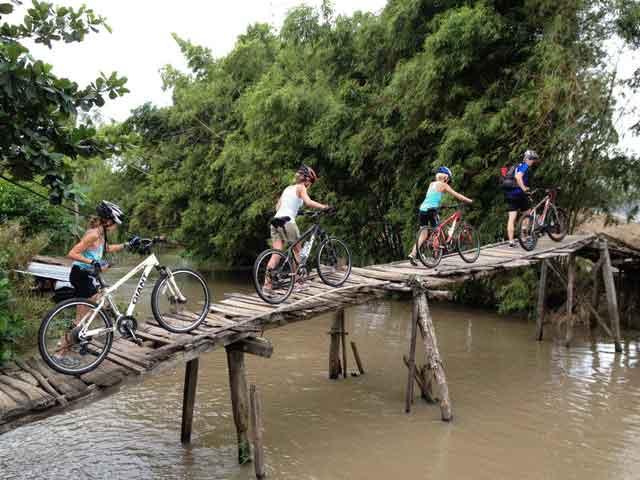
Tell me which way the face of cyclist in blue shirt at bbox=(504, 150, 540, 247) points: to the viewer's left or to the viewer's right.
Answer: to the viewer's right

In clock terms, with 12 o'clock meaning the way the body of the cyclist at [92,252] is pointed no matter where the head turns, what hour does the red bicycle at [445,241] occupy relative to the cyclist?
The red bicycle is roughly at 11 o'clock from the cyclist.

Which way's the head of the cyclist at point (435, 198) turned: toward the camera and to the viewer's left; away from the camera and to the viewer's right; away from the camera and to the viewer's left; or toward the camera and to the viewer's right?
away from the camera and to the viewer's right

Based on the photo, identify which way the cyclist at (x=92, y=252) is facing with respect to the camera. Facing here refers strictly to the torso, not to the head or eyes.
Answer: to the viewer's right

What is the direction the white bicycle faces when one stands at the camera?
facing to the right of the viewer

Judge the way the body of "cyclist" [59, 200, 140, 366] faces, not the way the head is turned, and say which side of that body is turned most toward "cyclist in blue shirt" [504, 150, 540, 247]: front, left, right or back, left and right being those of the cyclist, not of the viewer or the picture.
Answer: front

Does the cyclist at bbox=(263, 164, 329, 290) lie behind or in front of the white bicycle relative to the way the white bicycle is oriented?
in front

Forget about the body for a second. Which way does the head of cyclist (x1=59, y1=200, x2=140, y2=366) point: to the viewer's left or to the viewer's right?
to the viewer's right

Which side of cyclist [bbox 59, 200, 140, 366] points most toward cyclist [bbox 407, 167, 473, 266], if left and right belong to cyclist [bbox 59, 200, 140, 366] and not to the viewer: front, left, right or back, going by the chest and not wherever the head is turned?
front
